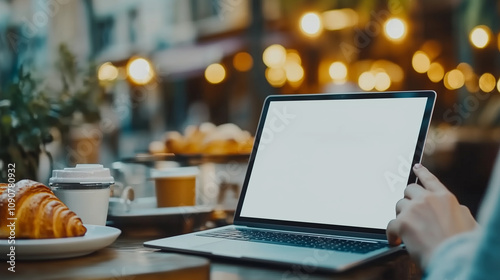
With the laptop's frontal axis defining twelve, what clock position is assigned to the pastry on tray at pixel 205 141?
The pastry on tray is roughly at 4 o'clock from the laptop.

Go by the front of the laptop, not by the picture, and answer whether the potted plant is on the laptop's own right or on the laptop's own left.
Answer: on the laptop's own right

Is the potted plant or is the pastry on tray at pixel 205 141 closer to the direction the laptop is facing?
the potted plant

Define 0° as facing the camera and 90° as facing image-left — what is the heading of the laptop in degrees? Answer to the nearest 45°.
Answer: approximately 45°
